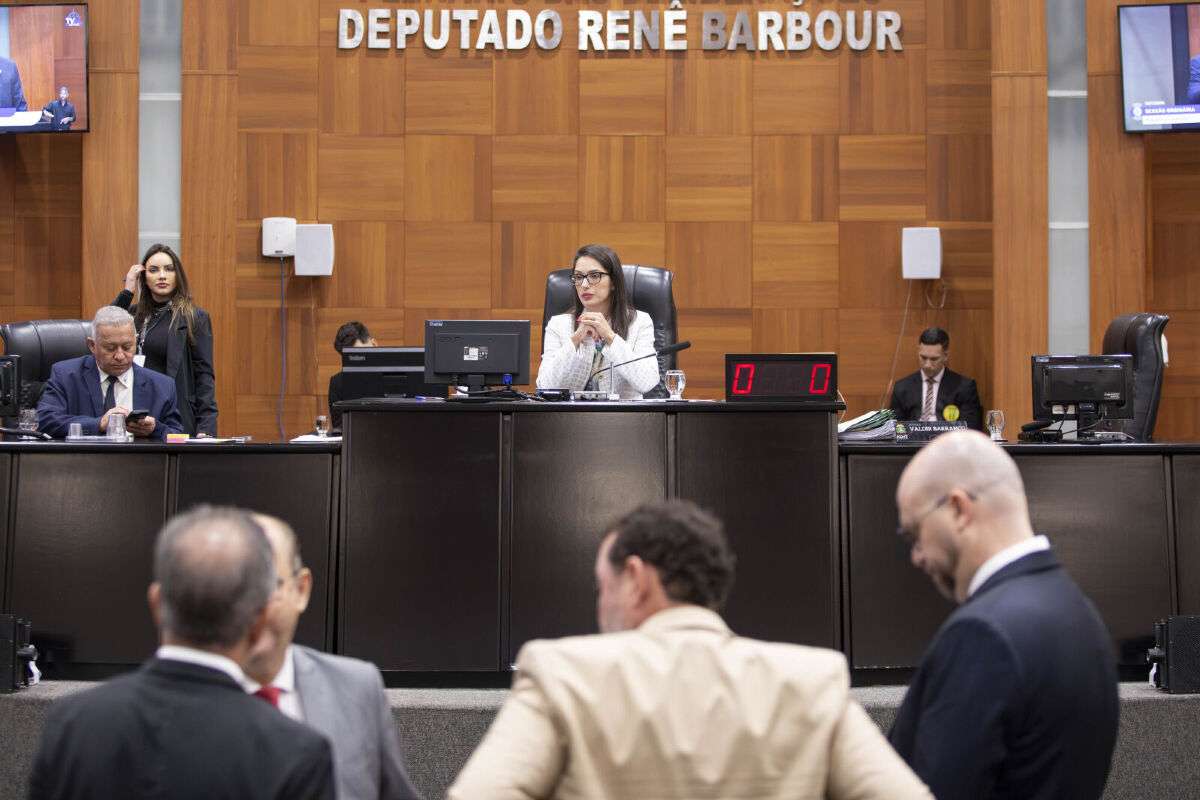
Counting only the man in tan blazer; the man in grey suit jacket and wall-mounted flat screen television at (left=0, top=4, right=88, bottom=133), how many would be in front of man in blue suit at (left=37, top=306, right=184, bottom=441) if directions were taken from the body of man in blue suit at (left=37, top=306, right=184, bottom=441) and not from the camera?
2

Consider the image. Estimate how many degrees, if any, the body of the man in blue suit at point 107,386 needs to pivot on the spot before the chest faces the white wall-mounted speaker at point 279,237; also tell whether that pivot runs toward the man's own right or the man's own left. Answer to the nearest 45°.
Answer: approximately 180°

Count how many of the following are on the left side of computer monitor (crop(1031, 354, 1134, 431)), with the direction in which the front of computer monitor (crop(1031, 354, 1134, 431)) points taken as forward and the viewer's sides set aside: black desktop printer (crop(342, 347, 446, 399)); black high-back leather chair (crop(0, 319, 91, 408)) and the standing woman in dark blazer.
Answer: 3

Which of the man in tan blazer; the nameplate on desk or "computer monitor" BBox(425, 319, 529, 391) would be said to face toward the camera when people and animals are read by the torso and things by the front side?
the nameplate on desk

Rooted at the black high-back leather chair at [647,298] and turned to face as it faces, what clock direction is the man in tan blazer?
The man in tan blazer is roughly at 12 o'clock from the black high-back leather chair.

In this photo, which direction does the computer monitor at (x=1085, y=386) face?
away from the camera

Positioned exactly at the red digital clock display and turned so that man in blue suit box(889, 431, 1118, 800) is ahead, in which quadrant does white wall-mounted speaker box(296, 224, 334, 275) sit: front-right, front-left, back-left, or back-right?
back-right

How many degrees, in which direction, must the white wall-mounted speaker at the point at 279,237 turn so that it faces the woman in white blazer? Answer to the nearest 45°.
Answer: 0° — it already faces them

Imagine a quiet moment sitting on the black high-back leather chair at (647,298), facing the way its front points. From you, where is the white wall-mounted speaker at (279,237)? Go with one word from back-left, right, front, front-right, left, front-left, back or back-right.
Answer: back-right

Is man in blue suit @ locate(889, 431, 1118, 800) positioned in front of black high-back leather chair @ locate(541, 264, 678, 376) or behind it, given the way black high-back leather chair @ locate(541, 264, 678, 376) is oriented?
in front

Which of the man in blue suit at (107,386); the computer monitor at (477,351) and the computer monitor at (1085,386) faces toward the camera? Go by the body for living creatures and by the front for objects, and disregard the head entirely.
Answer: the man in blue suit

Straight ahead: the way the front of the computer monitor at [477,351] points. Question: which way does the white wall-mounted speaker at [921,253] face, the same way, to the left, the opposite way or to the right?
the opposite way

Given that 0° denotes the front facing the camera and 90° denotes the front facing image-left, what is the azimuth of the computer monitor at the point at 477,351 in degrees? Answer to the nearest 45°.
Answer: approximately 180°

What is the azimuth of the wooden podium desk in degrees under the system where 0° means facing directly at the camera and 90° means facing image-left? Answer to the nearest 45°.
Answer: approximately 0°
